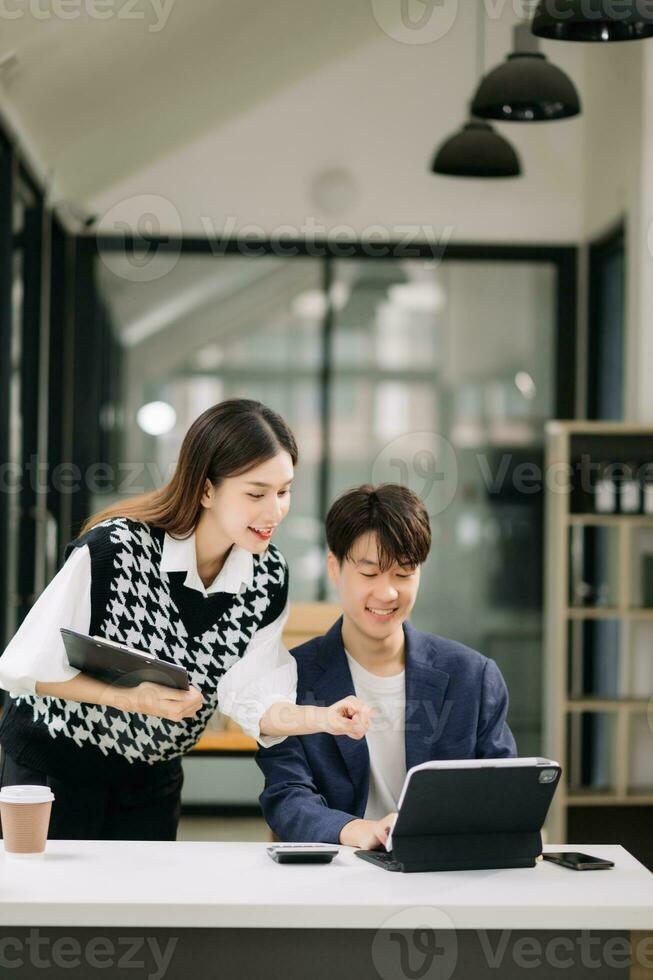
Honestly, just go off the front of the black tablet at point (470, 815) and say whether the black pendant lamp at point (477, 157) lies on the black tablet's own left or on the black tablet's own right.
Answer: on the black tablet's own right

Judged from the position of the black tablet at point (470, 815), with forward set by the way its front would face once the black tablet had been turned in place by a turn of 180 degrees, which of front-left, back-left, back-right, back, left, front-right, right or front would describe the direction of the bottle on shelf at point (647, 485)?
back-left

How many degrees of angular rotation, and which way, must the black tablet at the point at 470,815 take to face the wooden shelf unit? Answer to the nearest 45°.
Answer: approximately 45° to its right

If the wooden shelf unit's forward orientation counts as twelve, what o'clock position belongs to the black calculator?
The black calculator is roughly at 12 o'clock from the wooden shelf unit.

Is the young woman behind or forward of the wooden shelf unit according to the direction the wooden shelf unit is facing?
forward

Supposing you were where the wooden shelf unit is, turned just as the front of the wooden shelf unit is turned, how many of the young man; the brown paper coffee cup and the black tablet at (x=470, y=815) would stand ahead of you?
3

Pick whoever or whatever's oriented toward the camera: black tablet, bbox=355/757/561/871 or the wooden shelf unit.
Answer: the wooden shelf unit

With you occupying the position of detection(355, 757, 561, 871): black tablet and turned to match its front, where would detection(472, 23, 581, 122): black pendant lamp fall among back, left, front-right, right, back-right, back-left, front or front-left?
front-right

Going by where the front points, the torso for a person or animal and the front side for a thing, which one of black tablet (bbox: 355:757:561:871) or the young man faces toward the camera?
the young man

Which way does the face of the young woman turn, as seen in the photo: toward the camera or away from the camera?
toward the camera

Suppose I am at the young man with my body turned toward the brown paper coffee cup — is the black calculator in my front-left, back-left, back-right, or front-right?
front-left

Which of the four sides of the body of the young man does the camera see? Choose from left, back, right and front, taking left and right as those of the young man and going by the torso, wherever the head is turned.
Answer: front
